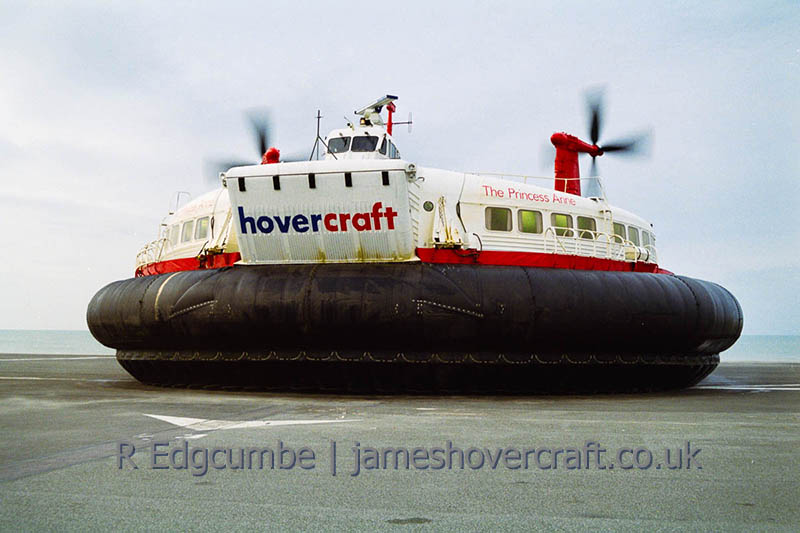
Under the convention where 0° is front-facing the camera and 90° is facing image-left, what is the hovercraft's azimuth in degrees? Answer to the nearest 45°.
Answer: approximately 45°
